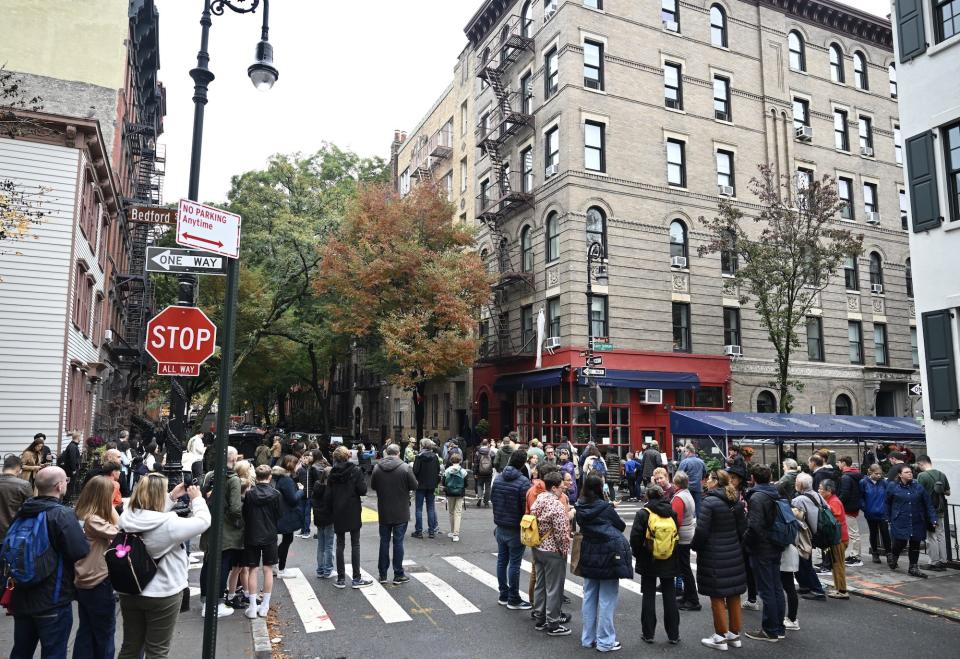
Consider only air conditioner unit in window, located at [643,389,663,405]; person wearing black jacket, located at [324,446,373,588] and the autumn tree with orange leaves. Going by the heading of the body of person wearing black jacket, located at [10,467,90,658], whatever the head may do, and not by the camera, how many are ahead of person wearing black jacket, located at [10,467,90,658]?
3

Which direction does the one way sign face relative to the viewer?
toward the camera

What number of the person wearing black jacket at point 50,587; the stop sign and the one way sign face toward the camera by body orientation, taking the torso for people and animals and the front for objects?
2

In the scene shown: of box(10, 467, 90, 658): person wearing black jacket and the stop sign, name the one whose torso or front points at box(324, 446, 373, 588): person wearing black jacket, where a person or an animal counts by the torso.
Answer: box(10, 467, 90, 658): person wearing black jacket

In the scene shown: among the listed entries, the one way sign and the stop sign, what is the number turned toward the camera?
2

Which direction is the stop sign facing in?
toward the camera

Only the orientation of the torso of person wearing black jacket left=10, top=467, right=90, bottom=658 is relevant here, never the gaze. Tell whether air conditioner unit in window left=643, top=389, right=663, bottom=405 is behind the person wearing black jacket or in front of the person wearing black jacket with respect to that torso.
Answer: in front

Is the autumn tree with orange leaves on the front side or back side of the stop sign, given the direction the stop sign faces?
on the back side

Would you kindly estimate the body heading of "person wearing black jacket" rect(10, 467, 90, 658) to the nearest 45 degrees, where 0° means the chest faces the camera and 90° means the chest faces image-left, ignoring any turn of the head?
approximately 225°
